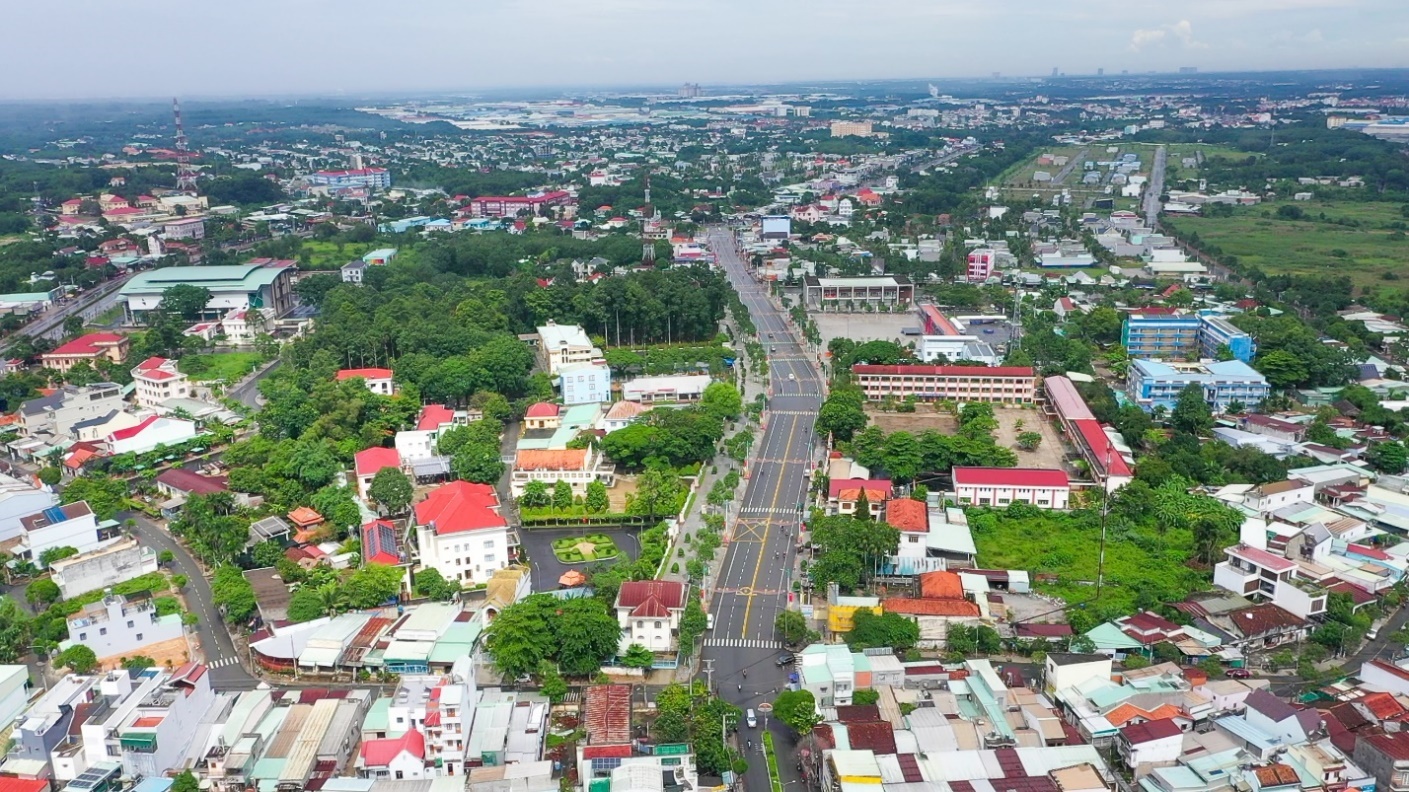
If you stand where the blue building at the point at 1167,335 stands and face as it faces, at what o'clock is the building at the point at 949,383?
The building is roughly at 1 o'clock from the blue building.

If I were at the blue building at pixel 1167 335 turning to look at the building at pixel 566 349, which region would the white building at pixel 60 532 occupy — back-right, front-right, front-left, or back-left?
front-left

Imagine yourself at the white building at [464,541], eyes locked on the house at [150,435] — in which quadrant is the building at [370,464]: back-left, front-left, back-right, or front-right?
front-right

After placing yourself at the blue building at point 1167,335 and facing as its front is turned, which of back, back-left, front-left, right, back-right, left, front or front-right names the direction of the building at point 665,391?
front-right

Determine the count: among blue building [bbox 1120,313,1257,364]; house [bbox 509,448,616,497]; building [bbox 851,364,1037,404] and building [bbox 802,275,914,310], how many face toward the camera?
4

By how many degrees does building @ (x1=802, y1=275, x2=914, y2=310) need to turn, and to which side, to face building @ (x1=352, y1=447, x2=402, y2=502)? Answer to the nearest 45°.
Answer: approximately 45° to its right

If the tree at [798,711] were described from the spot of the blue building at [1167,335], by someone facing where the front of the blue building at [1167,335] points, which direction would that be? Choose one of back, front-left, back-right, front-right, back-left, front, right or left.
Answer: front

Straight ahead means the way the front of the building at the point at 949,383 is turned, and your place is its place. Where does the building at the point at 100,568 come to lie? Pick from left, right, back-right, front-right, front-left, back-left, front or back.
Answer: front-right

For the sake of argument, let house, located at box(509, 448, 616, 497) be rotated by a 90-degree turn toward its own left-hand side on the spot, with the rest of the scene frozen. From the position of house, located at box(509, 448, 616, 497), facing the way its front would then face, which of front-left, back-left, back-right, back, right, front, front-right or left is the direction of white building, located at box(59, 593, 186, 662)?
back-right

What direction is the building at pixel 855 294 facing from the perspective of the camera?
toward the camera

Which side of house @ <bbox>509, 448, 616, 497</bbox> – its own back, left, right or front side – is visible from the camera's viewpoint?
front

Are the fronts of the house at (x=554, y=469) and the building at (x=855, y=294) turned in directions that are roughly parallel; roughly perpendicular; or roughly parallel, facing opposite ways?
roughly parallel

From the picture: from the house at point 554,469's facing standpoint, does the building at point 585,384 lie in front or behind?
behind

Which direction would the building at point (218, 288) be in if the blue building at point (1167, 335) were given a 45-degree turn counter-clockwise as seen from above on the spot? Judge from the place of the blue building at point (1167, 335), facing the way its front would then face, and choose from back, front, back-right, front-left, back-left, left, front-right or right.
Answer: back-right

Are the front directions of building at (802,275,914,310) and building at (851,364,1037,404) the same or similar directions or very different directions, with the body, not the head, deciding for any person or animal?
same or similar directions

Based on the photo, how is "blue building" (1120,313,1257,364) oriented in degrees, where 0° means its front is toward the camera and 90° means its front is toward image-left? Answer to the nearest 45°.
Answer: approximately 0°

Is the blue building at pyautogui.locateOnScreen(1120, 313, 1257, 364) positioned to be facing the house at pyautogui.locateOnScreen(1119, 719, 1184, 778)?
yes
